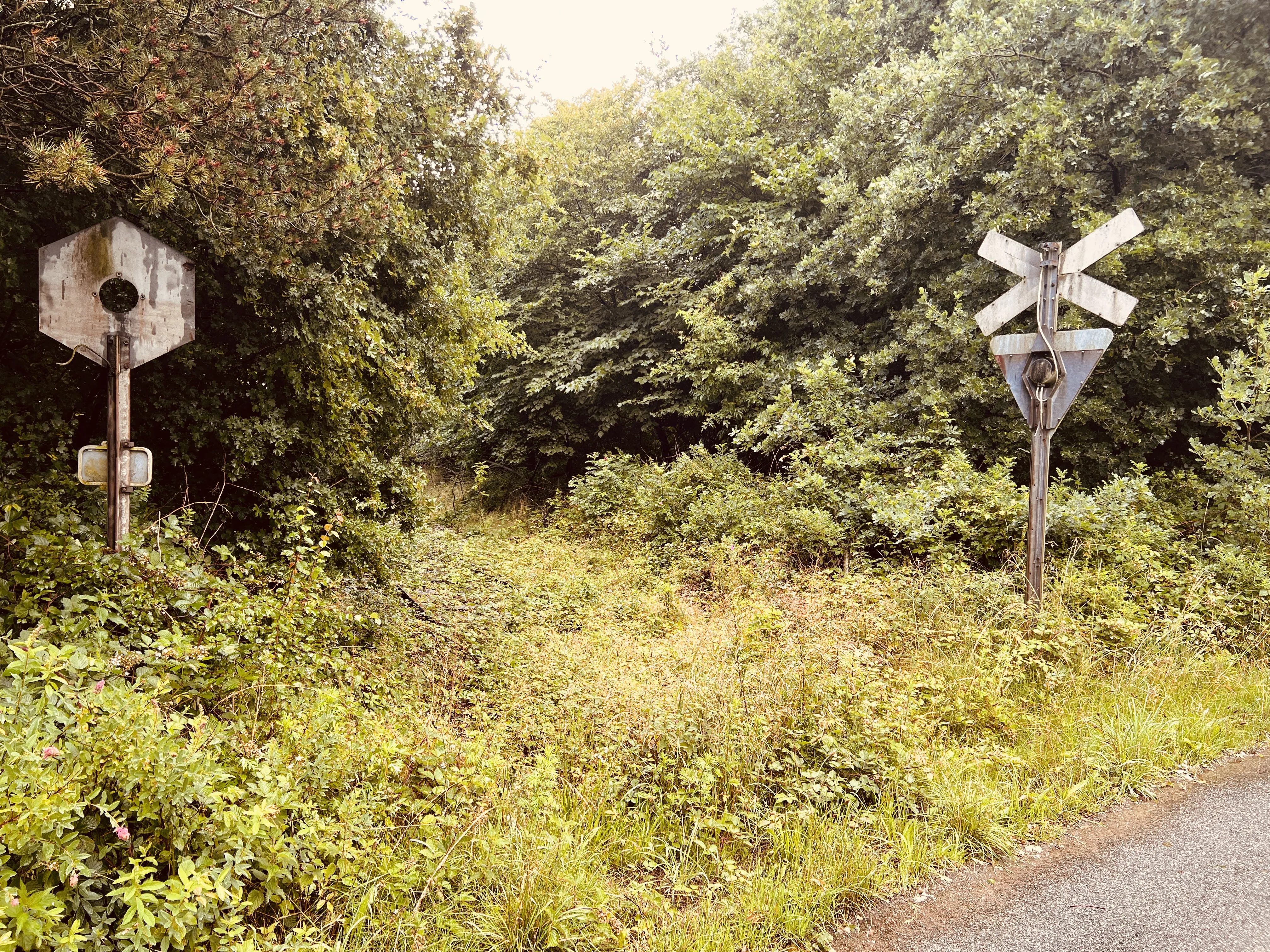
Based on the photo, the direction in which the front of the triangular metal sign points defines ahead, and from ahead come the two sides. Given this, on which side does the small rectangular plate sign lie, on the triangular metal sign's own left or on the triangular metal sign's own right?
on the triangular metal sign's own left

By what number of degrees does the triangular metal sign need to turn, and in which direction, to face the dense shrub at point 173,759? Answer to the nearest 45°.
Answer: approximately 135° to its left

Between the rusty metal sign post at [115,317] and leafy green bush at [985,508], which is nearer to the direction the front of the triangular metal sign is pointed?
the leafy green bush

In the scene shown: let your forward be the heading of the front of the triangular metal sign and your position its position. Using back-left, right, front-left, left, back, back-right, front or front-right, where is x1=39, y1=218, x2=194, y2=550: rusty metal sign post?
back-left

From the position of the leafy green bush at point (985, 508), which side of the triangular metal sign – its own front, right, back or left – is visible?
front

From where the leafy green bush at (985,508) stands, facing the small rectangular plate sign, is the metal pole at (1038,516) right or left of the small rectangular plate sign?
left

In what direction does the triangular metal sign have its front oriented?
away from the camera
